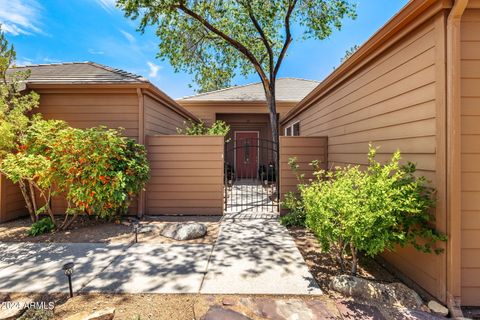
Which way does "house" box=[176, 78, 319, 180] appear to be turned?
toward the camera

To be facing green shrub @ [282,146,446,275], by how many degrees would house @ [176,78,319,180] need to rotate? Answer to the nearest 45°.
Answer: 0° — it already faces it

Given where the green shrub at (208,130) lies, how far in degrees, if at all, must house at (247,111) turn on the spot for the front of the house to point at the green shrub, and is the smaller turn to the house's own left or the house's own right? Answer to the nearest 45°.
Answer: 0° — it already faces it

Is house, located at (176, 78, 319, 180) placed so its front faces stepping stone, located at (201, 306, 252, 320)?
yes

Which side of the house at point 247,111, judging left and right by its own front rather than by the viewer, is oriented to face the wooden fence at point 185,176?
front

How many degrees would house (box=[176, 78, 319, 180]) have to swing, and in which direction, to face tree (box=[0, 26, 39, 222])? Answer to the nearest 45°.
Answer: approximately 45° to its right

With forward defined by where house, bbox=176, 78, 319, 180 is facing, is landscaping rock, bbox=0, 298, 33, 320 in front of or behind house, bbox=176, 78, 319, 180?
in front

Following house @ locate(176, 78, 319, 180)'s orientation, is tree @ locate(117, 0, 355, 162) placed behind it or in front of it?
in front

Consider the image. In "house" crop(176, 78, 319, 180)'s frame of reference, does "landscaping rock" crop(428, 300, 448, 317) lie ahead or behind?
ahead

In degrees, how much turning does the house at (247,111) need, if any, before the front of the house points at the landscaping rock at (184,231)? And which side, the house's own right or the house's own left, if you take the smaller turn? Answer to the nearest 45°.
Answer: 0° — it already faces it

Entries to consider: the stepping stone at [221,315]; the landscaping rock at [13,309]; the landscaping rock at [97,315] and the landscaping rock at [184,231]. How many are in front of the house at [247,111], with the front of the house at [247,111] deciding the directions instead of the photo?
4

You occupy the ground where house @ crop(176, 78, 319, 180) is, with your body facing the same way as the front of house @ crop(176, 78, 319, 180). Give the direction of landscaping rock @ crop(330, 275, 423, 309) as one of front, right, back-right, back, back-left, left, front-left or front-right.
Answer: front

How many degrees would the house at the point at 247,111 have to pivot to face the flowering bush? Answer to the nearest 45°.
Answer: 0° — it already faces it

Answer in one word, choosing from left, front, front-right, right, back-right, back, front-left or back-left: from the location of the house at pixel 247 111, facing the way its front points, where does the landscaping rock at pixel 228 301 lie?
front
